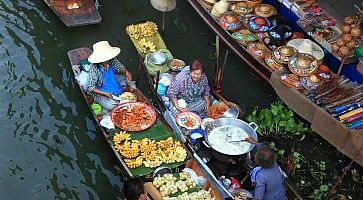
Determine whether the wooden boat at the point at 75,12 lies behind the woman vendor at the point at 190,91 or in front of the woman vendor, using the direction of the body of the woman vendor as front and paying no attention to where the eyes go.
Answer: behind

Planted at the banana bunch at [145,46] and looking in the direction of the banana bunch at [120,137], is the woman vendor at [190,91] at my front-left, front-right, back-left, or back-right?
front-left

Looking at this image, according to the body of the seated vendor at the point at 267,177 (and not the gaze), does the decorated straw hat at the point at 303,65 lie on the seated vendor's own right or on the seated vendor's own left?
on the seated vendor's own right

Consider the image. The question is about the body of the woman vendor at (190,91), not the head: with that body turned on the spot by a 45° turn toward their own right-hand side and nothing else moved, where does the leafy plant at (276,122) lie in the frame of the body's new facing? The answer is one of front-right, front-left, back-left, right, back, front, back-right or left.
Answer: left

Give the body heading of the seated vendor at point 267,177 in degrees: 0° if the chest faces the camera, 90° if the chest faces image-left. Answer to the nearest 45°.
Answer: approximately 135°

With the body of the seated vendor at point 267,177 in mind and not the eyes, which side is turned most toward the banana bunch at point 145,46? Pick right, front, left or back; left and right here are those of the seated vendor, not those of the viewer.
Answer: front

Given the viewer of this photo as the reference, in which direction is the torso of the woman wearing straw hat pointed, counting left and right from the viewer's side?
facing the viewer and to the right of the viewer

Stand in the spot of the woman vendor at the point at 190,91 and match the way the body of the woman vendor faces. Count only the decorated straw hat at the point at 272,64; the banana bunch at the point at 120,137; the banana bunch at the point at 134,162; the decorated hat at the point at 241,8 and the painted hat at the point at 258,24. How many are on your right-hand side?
2

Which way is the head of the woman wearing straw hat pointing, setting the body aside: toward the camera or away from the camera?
toward the camera

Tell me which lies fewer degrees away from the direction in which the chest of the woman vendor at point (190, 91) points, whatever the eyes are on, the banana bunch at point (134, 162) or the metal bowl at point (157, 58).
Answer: the banana bunch
